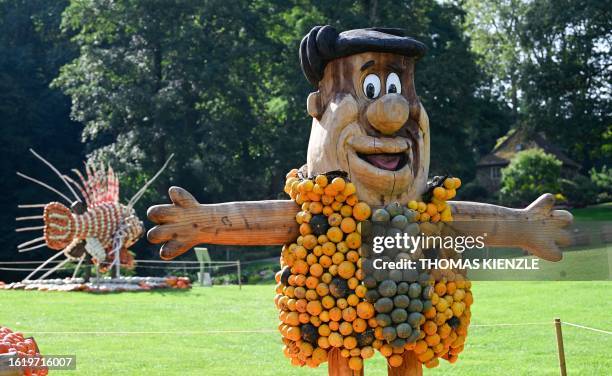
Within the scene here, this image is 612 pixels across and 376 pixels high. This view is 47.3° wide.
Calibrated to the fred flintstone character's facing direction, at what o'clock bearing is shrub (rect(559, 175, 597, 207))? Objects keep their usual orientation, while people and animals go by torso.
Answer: The shrub is roughly at 8 o'clock from the fred flintstone character.

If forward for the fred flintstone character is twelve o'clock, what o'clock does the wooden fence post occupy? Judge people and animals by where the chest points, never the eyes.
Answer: The wooden fence post is roughly at 9 o'clock from the fred flintstone character.

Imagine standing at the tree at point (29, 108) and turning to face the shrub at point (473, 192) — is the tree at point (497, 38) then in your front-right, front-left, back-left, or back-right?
front-left

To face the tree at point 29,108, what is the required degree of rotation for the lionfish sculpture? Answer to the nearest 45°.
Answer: approximately 90° to its left

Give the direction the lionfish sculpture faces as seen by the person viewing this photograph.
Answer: facing to the right of the viewer

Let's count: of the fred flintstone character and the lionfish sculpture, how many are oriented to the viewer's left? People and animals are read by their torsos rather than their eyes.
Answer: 0

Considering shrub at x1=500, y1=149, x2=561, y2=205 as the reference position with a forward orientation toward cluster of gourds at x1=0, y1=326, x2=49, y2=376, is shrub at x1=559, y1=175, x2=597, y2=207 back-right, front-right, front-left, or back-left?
back-left

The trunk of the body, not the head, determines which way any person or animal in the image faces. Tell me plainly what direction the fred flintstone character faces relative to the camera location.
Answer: facing the viewer and to the right of the viewer
